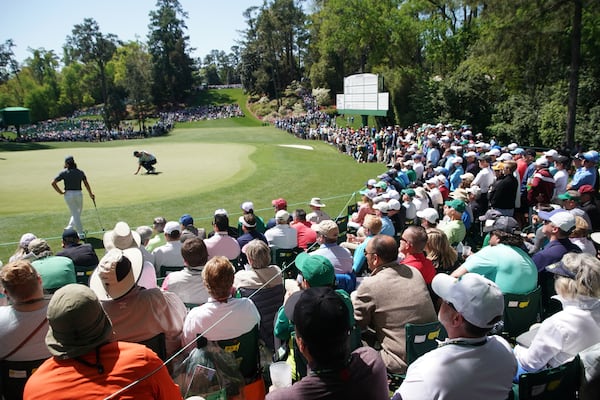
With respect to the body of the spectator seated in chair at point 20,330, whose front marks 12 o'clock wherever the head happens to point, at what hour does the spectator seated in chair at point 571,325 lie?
the spectator seated in chair at point 571,325 is roughly at 4 o'clock from the spectator seated in chair at point 20,330.

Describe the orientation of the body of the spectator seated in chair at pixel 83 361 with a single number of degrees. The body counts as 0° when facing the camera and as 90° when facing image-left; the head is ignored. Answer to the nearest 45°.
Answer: approximately 180°

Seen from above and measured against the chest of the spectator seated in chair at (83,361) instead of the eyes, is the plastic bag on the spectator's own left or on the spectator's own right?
on the spectator's own right

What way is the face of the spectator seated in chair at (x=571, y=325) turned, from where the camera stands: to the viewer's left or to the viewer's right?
to the viewer's left

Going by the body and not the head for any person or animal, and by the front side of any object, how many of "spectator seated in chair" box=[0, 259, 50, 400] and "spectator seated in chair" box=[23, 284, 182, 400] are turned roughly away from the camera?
2

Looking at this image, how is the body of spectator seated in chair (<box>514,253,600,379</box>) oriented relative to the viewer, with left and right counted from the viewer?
facing away from the viewer and to the left of the viewer

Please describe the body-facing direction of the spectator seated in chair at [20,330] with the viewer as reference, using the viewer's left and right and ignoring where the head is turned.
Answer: facing away from the viewer

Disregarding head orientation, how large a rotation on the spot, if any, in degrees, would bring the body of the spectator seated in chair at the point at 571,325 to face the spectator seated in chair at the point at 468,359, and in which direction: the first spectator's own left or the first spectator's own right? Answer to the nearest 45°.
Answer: approximately 90° to the first spectator's own left

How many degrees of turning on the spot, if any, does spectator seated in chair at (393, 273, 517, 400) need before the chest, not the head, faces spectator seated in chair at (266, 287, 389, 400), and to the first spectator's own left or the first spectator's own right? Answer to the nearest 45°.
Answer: approximately 90° to the first spectator's own left

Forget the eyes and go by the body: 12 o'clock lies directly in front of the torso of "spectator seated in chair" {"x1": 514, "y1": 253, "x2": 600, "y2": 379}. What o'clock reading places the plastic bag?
The plastic bag is roughly at 9 o'clock from the spectator seated in chair.

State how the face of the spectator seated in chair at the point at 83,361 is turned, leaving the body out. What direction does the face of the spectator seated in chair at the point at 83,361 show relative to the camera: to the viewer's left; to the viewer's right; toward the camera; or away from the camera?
away from the camera

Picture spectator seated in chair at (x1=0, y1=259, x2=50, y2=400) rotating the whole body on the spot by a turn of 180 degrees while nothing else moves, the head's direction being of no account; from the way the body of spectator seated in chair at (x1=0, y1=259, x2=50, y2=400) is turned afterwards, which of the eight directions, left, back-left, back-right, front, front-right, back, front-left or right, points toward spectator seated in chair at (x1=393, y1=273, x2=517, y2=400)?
front-left

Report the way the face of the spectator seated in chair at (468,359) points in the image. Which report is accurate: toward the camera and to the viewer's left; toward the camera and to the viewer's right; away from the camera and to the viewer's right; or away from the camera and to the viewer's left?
away from the camera and to the viewer's left
